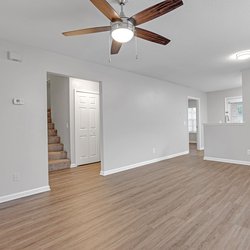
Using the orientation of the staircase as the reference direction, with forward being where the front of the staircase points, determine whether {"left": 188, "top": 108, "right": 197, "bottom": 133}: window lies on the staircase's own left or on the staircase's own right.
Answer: on the staircase's own left

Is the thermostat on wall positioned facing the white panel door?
no

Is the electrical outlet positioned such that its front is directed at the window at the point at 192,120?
no

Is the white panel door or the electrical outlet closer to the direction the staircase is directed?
the electrical outlet

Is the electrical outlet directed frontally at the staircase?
no

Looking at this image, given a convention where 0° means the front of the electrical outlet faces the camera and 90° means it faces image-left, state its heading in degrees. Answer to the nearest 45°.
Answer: approximately 0°

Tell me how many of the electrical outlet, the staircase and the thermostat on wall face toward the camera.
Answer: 3

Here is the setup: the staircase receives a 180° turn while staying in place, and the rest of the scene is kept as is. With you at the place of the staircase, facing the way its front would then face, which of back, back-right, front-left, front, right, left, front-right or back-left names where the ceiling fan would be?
back

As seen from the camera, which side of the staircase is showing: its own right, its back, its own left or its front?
front

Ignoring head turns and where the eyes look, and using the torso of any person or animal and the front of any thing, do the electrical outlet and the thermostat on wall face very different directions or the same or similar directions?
same or similar directions

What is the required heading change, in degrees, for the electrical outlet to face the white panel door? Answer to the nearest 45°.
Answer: approximately 135° to its left
